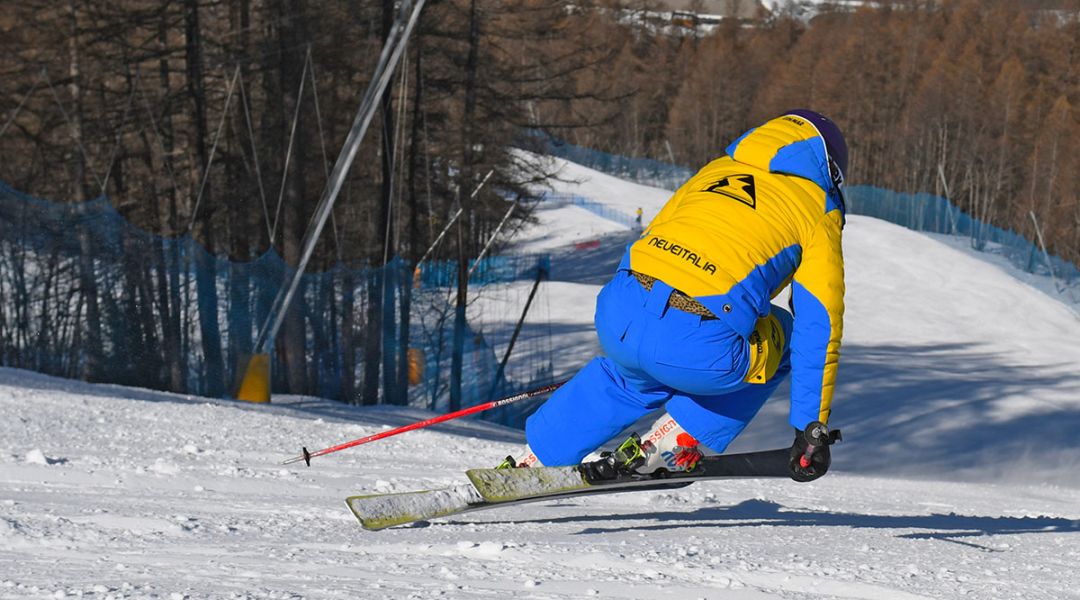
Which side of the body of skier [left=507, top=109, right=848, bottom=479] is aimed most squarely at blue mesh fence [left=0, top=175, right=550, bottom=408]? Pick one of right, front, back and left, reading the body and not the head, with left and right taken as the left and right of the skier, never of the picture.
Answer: left

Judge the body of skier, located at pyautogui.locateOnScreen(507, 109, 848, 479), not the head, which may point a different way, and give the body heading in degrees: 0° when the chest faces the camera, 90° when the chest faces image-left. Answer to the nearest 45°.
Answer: approximately 225°

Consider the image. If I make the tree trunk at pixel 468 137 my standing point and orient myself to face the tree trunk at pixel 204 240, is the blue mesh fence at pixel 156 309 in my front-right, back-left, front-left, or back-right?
front-left

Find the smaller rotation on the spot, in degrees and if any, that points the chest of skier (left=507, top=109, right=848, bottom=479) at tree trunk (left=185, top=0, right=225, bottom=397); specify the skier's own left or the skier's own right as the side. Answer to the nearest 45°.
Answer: approximately 90° to the skier's own left
